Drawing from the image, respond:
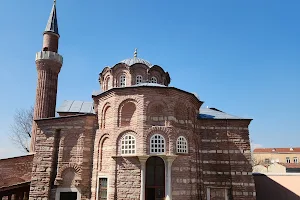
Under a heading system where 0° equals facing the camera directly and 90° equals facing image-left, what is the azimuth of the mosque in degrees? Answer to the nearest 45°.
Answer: approximately 0°
